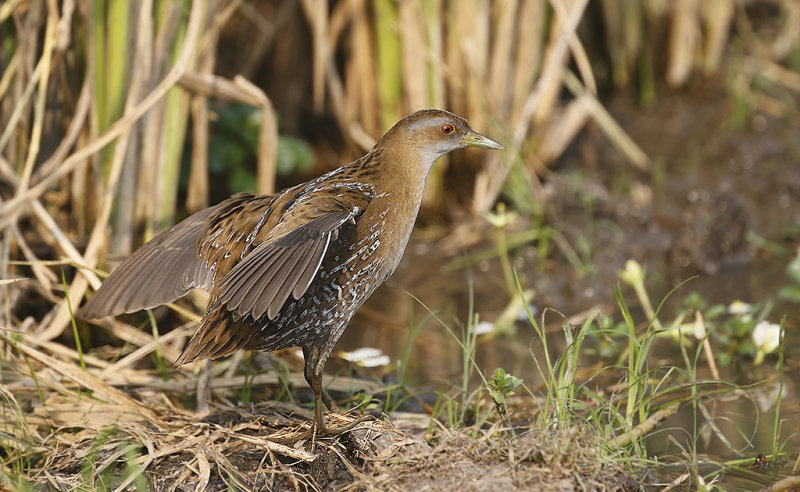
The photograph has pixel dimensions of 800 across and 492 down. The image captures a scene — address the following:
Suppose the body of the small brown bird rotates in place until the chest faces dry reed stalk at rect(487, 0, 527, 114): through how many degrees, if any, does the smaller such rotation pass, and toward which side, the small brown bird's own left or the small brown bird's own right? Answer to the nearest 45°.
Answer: approximately 45° to the small brown bird's own left

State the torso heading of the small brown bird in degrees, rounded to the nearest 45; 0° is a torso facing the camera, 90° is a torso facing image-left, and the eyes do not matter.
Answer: approximately 270°

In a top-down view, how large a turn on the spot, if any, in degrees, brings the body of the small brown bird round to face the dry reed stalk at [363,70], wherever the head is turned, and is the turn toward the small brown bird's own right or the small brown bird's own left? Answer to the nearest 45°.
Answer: approximately 90° to the small brown bird's own left

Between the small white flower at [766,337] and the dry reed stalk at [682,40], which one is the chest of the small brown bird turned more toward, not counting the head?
the small white flower

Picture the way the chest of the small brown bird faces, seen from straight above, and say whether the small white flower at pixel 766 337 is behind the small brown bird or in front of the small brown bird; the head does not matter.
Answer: in front

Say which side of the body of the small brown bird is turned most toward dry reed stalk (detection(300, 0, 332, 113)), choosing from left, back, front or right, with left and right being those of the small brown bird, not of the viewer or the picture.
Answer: left
